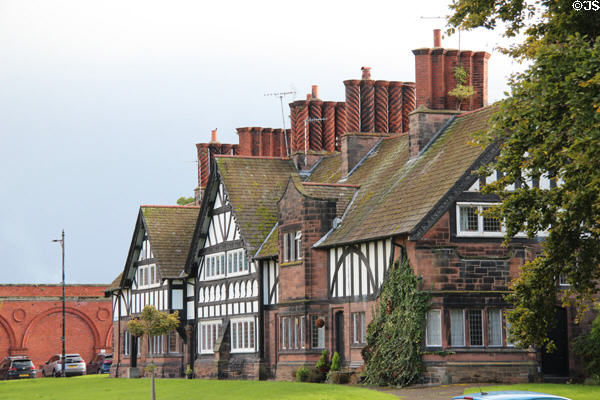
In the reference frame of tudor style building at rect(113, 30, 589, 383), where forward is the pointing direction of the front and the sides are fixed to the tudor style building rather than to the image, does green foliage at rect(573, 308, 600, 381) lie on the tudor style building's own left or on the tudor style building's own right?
on the tudor style building's own left

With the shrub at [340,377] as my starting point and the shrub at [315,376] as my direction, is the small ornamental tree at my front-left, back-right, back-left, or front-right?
front-left

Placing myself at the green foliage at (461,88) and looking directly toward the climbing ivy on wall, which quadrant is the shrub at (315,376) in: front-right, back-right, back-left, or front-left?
front-right

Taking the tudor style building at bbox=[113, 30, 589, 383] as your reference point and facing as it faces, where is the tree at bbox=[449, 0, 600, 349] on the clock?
The tree is roughly at 10 o'clock from the tudor style building.

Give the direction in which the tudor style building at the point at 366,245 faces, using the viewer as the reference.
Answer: facing the viewer and to the left of the viewer
